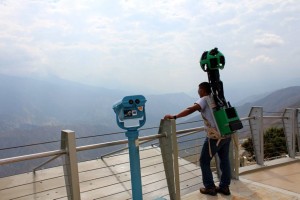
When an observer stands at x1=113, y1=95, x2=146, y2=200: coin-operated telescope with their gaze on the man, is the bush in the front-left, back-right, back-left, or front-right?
front-left

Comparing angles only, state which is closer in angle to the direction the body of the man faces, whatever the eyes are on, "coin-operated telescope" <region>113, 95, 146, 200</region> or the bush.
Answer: the coin-operated telescope

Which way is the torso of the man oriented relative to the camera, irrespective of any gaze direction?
to the viewer's left

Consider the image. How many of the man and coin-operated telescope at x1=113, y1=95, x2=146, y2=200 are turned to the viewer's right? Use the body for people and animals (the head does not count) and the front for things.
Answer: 0

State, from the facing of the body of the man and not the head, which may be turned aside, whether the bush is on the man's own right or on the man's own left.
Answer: on the man's own right

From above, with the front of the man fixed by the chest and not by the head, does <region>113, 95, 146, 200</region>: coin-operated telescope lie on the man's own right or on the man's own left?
on the man's own left
